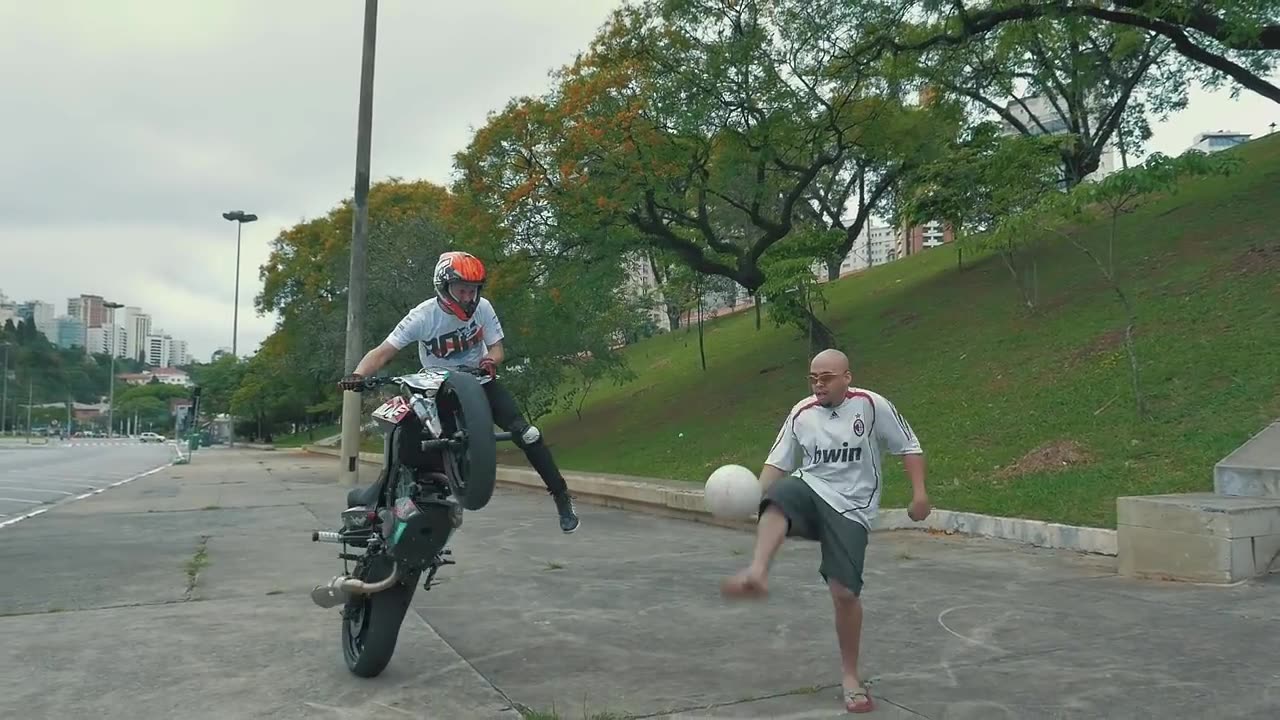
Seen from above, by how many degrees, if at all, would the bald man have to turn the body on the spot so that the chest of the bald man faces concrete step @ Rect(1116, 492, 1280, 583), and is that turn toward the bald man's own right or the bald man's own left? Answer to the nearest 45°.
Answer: approximately 180°

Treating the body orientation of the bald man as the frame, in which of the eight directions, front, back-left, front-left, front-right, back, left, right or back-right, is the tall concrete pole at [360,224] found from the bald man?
right

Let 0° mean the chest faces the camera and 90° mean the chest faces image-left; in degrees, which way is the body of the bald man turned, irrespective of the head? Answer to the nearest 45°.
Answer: approximately 45°

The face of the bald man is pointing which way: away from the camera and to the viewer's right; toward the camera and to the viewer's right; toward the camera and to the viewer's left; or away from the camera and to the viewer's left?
toward the camera and to the viewer's left

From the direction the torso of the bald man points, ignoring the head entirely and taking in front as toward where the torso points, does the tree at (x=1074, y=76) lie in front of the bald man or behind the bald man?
behind

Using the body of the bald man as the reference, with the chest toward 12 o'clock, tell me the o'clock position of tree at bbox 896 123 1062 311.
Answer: The tree is roughly at 5 o'clock from the bald man.

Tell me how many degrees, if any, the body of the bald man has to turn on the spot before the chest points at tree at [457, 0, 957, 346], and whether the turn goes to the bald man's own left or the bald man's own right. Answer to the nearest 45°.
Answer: approximately 135° to the bald man's own right

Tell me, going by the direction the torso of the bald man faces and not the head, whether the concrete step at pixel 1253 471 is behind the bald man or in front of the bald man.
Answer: behind

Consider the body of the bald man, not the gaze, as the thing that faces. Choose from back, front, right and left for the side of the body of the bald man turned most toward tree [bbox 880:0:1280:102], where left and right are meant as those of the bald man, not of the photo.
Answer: back

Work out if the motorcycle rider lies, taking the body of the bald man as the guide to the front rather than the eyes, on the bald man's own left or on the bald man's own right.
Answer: on the bald man's own right

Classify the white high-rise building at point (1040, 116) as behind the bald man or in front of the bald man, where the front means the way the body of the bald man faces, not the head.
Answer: behind
